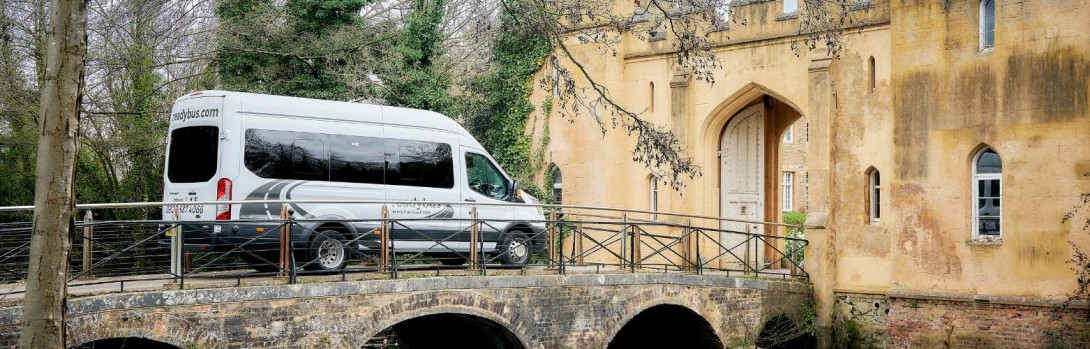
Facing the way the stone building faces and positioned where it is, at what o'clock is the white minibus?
The white minibus is roughly at 12 o'clock from the stone building.

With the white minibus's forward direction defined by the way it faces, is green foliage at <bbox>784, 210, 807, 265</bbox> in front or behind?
in front

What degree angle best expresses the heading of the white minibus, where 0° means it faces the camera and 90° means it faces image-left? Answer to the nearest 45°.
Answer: approximately 225°

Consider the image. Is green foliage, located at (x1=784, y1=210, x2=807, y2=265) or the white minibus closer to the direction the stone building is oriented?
the white minibus

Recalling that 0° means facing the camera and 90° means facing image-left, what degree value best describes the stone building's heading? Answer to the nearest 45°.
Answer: approximately 45°
